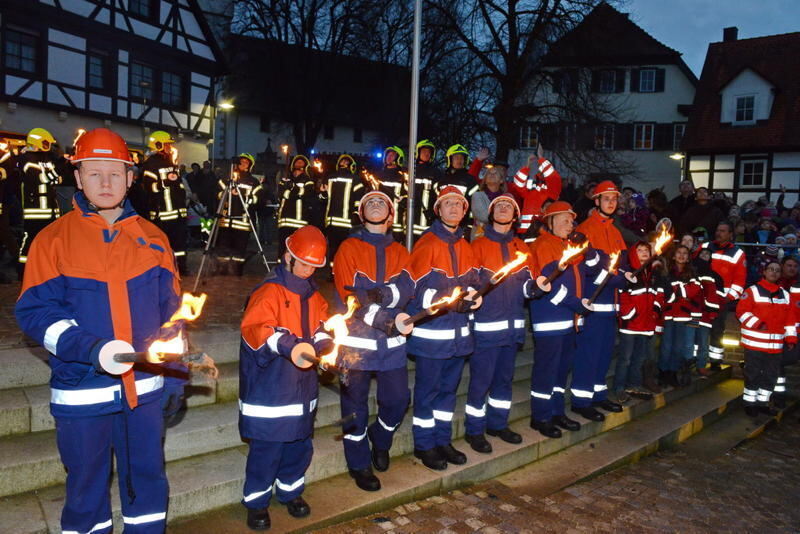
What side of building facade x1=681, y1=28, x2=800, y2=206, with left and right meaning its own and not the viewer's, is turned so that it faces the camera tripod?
front

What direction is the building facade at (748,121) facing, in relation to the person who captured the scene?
facing the viewer
